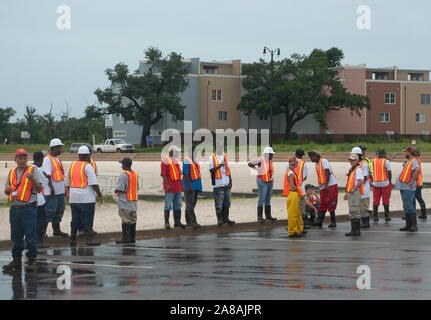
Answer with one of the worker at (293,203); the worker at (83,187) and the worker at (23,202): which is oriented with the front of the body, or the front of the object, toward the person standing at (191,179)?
the worker at (83,187)

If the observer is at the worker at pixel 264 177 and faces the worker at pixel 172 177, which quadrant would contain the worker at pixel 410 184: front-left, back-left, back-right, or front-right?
back-left

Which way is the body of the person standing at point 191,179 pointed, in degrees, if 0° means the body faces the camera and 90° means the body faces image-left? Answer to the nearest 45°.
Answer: approximately 315°

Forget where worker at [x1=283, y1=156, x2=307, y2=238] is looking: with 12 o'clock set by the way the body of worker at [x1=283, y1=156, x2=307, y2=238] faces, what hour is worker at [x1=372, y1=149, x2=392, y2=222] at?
worker at [x1=372, y1=149, x2=392, y2=222] is roughly at 10 o'clock from worker at [x1=283, y1=156, x2=307, y2=238].
